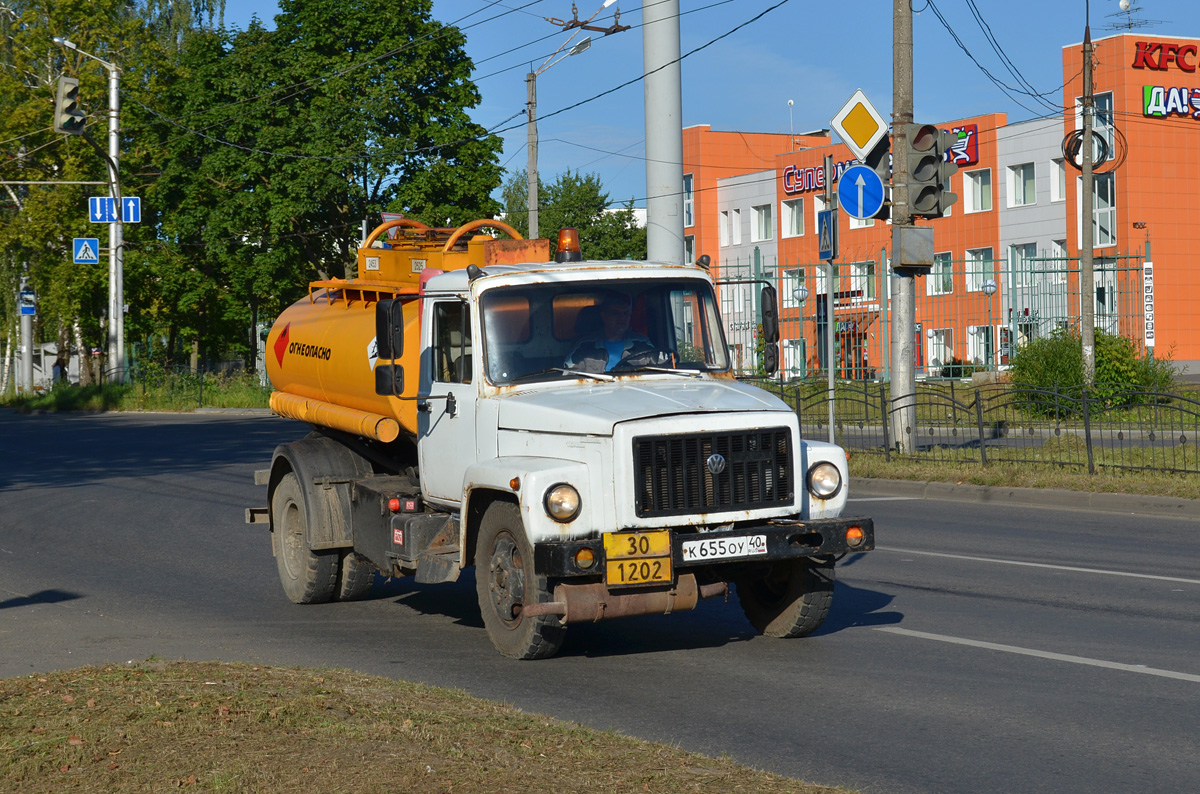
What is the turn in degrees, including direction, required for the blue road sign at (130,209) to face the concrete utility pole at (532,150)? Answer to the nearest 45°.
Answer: approximately 45° to its left

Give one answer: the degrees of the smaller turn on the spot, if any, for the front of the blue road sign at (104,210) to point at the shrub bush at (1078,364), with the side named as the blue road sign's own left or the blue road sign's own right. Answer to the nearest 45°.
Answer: approximately 45° to the blue road sign's own left

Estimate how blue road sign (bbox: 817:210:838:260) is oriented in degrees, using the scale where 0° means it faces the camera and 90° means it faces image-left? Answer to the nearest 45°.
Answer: approximately 45°
